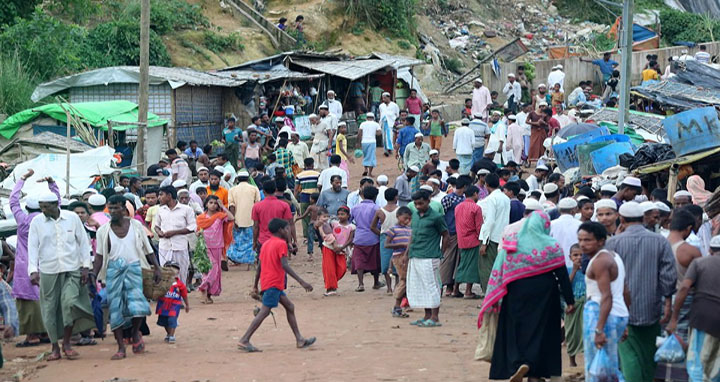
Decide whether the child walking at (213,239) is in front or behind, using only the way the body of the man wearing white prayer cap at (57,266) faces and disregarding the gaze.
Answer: behind

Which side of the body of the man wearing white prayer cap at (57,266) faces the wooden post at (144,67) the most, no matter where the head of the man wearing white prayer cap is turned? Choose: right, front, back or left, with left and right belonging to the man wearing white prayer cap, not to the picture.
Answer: back

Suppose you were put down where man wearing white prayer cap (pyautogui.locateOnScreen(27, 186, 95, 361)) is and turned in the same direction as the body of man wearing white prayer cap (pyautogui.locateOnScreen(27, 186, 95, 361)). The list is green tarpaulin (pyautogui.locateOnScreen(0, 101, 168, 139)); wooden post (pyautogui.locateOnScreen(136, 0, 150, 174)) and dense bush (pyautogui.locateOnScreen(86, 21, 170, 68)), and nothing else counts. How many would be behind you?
3

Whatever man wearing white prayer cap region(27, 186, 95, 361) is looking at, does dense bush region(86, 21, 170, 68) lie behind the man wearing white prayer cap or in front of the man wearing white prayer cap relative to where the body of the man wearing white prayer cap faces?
behind

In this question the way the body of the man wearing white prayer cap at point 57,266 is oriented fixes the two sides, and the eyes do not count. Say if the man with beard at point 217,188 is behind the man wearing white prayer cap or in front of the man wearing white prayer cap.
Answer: behind

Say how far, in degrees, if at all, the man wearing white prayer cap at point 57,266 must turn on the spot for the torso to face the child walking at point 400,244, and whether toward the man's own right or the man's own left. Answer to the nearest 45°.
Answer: approximately 90° to the man's own left

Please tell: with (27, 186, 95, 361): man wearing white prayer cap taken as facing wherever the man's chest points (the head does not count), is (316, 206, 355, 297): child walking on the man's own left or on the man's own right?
on the man's own left

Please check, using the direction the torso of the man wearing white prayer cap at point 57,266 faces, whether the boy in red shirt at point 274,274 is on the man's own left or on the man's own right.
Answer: on the man's own left

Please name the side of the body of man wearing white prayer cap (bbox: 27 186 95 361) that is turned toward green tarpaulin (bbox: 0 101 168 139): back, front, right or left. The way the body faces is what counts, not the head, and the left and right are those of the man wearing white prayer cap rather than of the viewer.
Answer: back

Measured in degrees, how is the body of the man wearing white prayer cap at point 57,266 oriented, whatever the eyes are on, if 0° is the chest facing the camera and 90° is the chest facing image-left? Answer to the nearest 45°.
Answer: approximately 0°

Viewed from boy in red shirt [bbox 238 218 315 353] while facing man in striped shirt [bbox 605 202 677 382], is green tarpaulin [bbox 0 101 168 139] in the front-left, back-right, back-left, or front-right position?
back-left
